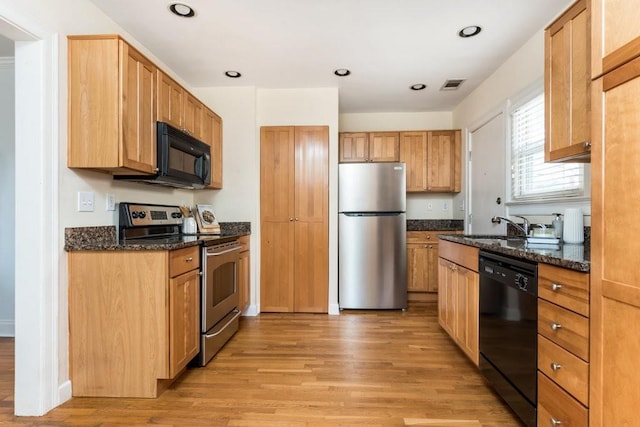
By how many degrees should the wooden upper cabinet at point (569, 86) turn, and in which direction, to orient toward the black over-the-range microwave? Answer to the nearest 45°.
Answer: approximately 45° to its right

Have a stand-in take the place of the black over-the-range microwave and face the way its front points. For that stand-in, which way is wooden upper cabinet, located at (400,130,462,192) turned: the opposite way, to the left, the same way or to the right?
to the right

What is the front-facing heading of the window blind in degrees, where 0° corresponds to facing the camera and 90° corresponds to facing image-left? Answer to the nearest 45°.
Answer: approximately 45°

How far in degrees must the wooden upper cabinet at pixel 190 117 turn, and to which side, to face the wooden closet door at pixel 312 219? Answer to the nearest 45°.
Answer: approximately 45° to its left

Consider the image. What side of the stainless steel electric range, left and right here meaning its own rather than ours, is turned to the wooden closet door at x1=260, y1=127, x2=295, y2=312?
left

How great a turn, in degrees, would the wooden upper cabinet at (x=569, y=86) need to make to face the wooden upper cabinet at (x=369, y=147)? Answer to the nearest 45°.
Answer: approximately 90° to its right

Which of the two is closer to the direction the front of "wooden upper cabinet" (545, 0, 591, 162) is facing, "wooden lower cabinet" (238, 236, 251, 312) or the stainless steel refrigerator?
the wooden lower cabinet

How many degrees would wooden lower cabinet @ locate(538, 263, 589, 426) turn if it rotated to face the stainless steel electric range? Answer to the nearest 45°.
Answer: approximately 45° to its right

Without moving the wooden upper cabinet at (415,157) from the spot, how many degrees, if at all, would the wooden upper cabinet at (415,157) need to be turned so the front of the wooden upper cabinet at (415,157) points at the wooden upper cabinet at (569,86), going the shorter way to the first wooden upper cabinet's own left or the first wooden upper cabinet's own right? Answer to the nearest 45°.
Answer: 0° — it already faces it

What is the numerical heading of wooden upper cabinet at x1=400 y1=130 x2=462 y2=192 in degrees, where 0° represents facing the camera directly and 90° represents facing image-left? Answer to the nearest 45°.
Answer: approximately 0°
